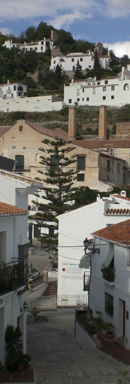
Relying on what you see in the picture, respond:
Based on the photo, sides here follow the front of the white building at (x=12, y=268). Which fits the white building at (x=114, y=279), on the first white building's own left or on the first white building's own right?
on the first white building's own left

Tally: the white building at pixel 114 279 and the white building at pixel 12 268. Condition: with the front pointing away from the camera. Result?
0

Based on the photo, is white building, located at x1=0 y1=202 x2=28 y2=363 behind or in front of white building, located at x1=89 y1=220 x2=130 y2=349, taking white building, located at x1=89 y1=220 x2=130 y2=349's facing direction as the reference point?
in front

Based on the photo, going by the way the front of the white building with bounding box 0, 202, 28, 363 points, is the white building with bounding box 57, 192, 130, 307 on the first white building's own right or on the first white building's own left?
on the first white building's own left

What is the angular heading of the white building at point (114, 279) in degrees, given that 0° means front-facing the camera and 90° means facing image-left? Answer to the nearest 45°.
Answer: approximately 45°
